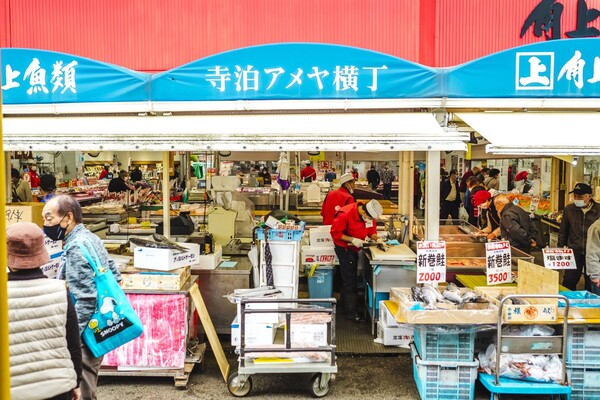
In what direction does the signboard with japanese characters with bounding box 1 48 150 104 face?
toward the camera

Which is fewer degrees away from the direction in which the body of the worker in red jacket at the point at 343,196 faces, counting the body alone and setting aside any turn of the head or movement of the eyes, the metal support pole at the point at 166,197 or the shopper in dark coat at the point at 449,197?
the shopper in dark coat

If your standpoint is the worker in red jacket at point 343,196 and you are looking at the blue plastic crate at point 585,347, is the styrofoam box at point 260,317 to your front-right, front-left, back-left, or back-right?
front-right

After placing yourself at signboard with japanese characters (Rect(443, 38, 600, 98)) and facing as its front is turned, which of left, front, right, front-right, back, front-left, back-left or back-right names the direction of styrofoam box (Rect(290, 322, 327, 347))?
front-right

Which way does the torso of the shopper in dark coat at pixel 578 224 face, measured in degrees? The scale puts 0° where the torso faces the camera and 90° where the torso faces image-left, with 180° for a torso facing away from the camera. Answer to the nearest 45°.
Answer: approximately 0°

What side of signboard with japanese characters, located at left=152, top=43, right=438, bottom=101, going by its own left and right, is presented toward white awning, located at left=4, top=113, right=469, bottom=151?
front

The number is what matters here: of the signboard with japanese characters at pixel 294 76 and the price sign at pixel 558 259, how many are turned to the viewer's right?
0

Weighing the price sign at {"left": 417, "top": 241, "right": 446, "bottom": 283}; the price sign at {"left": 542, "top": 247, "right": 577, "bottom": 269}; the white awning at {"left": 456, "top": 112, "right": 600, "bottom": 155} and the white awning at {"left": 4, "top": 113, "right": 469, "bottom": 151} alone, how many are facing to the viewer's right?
0

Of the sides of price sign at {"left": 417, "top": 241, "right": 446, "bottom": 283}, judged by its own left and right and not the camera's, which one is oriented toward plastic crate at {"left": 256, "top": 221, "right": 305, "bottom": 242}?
right

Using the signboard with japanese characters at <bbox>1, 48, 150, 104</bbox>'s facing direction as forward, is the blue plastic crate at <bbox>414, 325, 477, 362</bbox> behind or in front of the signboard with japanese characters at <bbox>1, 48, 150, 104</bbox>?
in front

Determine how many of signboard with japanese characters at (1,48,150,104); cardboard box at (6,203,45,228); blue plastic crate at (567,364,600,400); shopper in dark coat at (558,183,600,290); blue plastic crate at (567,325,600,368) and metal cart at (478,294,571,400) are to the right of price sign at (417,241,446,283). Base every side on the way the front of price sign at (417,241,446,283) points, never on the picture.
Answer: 2

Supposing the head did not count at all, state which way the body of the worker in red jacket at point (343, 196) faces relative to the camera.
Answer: to the viewer's right

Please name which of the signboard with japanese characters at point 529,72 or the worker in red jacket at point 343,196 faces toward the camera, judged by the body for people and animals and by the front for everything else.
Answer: the signboard with japanese characters

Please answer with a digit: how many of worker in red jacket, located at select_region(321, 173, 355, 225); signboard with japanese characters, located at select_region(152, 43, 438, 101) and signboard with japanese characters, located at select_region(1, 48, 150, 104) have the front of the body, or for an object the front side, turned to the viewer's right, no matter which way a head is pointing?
1

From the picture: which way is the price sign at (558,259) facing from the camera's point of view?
toward the camera
